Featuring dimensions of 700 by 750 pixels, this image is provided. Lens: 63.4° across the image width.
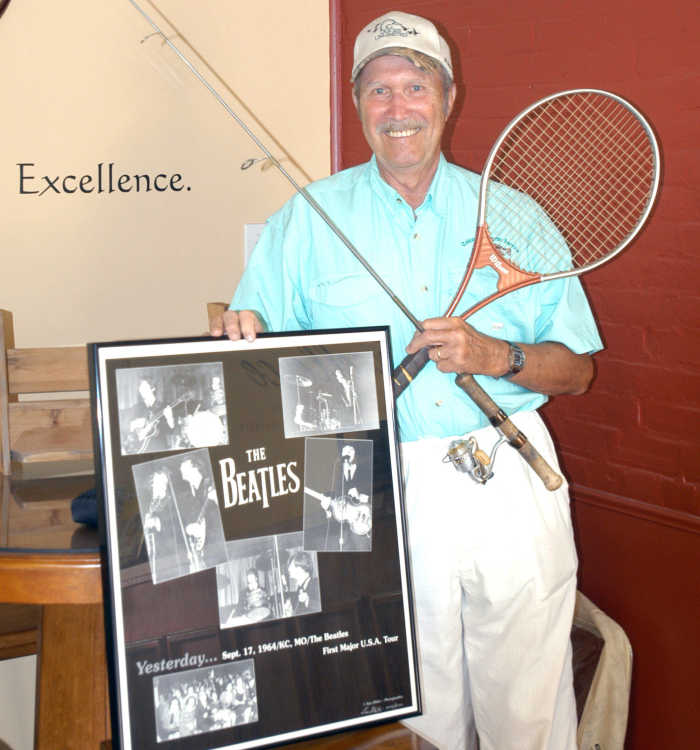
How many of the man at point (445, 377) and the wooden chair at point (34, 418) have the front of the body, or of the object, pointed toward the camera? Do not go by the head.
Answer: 2

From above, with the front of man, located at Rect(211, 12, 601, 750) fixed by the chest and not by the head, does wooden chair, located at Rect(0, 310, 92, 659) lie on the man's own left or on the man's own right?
on the man's own right

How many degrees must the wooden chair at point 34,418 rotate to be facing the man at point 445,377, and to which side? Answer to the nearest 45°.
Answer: approximately 45° to its left

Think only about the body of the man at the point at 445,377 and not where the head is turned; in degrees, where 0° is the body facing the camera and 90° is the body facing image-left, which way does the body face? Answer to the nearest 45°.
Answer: approximately 0°

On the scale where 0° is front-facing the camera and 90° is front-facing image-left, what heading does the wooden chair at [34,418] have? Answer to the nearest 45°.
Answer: approximately 0°
